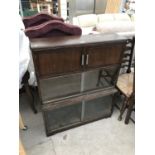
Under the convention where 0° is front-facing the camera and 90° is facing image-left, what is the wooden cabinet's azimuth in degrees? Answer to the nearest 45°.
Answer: approximately 0°
